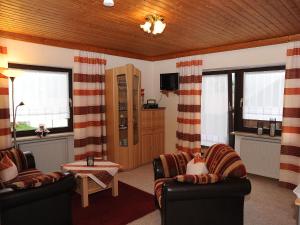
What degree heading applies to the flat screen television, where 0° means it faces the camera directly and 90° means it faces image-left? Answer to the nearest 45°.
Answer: approximately 0°

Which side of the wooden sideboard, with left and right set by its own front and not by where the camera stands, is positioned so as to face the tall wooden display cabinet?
right

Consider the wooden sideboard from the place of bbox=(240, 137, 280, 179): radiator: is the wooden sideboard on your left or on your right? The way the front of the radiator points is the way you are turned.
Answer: on your right

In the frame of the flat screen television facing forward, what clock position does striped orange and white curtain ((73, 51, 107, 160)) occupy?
The striped orange and white curtain is roughly at 2 o'clock from the flat screen television.

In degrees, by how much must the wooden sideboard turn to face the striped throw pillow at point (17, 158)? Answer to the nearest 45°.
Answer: approximately 90° to its right

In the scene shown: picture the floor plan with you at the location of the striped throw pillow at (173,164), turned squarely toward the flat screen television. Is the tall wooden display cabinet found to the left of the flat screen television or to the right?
left

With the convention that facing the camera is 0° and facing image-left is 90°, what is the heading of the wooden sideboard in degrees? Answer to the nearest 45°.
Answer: approximately 315°

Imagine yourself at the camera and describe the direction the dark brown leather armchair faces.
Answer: facing to the left of the viewer
